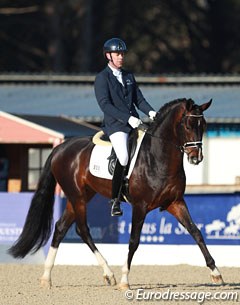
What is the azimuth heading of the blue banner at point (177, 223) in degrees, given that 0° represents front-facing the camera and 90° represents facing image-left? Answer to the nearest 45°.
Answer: approximately 0°

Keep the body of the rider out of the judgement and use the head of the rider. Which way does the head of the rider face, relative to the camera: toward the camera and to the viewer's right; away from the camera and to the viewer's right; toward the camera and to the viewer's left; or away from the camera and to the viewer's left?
toward the camera and to the viewer's right

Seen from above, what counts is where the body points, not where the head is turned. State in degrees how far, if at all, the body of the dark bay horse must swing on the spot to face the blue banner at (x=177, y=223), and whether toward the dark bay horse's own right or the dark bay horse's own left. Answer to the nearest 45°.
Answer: approximately 135° to the dark bay horse's own left

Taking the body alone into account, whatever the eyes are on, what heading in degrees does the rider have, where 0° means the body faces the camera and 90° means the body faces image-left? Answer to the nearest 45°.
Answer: approximately 315°
